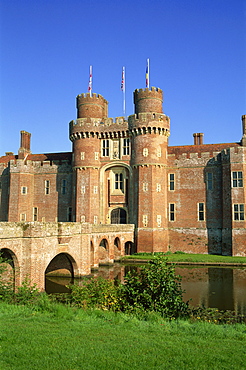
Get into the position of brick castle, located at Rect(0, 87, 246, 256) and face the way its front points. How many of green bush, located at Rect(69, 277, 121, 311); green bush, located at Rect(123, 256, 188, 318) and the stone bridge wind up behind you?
0

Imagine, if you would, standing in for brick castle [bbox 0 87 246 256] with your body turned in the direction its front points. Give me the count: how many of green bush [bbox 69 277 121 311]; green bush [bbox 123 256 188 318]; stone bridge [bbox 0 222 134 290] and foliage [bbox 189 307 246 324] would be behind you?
0

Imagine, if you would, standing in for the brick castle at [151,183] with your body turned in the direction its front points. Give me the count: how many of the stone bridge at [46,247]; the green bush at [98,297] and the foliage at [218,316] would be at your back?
0

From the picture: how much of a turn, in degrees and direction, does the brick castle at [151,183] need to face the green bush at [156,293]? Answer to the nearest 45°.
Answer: approximately 45° to its left

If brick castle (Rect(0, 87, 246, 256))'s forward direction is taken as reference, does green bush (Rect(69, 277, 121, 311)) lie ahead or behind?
ahead

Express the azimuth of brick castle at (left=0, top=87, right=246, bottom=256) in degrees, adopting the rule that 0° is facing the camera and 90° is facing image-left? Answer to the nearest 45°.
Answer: approximately 45°

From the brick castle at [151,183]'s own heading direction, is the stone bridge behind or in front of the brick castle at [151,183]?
in front

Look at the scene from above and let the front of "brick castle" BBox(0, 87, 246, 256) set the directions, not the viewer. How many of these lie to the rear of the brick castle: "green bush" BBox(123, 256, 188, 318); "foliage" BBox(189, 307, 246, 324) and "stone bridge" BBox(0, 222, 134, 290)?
0
